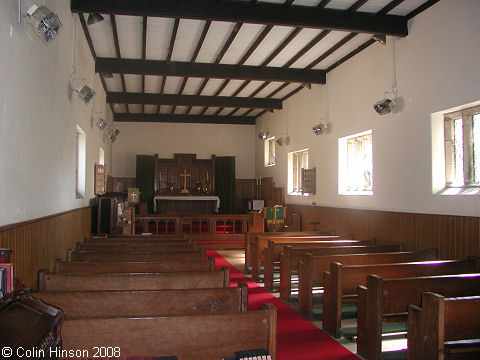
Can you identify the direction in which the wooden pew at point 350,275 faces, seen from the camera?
facing away from the viewer and to the left of the viewer

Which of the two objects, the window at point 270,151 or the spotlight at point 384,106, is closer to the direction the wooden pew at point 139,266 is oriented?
the window

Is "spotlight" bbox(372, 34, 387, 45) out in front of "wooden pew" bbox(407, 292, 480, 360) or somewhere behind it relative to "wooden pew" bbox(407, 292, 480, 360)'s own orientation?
in front

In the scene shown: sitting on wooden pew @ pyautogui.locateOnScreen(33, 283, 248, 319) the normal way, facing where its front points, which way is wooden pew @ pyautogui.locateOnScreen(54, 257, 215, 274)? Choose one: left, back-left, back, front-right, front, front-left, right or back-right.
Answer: front

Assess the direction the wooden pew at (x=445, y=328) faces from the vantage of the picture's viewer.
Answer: facing away from the viewer and to the left of the viewer

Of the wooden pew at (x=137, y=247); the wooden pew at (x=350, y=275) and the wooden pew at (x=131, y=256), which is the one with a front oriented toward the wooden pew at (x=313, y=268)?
the wooden pew at (x=350, y=275)

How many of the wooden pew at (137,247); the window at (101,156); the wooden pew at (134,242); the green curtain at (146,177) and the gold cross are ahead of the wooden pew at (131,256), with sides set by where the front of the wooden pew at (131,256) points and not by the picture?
5

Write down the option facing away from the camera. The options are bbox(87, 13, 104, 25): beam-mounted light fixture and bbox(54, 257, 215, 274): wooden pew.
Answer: the wooden pew

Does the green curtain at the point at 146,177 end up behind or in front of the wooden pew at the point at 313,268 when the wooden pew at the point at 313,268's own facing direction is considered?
in front

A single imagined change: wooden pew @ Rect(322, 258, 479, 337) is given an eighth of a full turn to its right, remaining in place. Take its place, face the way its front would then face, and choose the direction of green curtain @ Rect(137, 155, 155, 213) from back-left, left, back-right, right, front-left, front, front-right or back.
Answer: front-left

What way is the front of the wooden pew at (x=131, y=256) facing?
away from the camera

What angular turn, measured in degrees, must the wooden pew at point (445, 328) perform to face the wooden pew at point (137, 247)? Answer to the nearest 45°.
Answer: approximately 45° to its left

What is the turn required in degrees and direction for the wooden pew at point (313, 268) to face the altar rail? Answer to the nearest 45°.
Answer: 0° — it already faces it

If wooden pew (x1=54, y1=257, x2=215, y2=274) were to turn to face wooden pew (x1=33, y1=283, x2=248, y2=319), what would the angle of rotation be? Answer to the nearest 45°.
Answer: approximately 180°

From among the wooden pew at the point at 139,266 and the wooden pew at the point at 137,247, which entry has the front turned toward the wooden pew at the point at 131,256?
the wooden pew at the point at 139,266

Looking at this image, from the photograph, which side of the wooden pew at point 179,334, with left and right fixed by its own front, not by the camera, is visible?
back

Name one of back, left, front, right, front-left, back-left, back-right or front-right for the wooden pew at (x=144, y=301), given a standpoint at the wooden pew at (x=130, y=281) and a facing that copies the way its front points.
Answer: back

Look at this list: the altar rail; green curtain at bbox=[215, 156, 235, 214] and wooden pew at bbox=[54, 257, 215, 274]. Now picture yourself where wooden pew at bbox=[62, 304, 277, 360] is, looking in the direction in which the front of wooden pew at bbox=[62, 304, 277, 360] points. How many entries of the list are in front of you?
3

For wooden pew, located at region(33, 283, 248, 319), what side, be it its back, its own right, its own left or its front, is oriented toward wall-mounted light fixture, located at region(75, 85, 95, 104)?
front

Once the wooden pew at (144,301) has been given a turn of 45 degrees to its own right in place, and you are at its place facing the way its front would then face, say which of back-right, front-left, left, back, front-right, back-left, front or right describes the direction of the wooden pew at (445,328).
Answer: front-right
